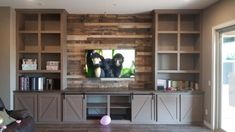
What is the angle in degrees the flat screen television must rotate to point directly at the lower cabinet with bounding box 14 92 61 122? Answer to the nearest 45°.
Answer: approximately 90° to its right

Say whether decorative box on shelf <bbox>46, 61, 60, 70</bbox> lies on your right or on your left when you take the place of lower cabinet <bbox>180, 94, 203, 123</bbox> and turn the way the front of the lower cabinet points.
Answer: on your right

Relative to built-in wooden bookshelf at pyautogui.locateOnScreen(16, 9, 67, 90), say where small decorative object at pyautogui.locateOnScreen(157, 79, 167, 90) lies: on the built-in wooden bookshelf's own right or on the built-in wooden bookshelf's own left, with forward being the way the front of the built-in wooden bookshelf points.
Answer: on the built-in wooden bookshelf's own left

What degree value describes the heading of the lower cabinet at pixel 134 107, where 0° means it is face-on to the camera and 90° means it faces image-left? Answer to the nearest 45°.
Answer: approximately 0°

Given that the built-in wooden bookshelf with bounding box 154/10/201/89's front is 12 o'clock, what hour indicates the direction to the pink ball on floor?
The pink ball on floor is roughly at 2 o'clock from the built-in wooden bookshelf.

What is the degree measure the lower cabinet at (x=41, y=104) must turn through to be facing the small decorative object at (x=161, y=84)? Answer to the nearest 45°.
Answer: approximately 90° to its left
